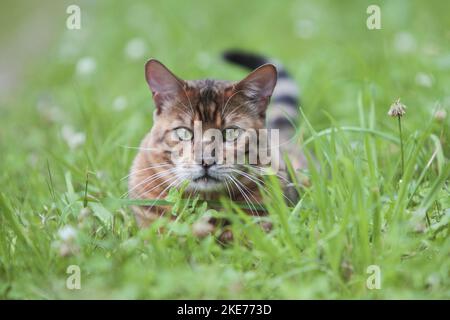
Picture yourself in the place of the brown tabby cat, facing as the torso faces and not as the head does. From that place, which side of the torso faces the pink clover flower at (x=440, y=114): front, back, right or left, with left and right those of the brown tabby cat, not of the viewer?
left

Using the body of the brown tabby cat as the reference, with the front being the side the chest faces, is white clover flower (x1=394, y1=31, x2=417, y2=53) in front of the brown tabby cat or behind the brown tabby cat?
behind

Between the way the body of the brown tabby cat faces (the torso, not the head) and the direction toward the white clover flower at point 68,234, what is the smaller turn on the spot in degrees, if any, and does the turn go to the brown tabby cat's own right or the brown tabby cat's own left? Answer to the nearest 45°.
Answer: approximately 45° to the brown tabby cat's own right

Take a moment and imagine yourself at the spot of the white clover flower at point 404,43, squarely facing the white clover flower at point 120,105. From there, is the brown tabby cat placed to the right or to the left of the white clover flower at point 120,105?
left

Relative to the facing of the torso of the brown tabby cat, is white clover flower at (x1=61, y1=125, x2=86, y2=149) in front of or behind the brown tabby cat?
behind

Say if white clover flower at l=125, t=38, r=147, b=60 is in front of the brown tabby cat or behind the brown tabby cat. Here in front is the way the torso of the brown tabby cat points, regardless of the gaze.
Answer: behind

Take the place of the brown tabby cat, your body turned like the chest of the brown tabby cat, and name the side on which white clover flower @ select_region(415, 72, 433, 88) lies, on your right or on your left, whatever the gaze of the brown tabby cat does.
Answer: on your left

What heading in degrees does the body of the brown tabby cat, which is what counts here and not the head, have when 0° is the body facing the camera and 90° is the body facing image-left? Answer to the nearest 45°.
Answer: approximately 0°

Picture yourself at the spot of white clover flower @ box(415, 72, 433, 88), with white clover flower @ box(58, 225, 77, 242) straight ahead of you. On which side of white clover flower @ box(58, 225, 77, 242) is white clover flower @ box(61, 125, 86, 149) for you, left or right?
right
